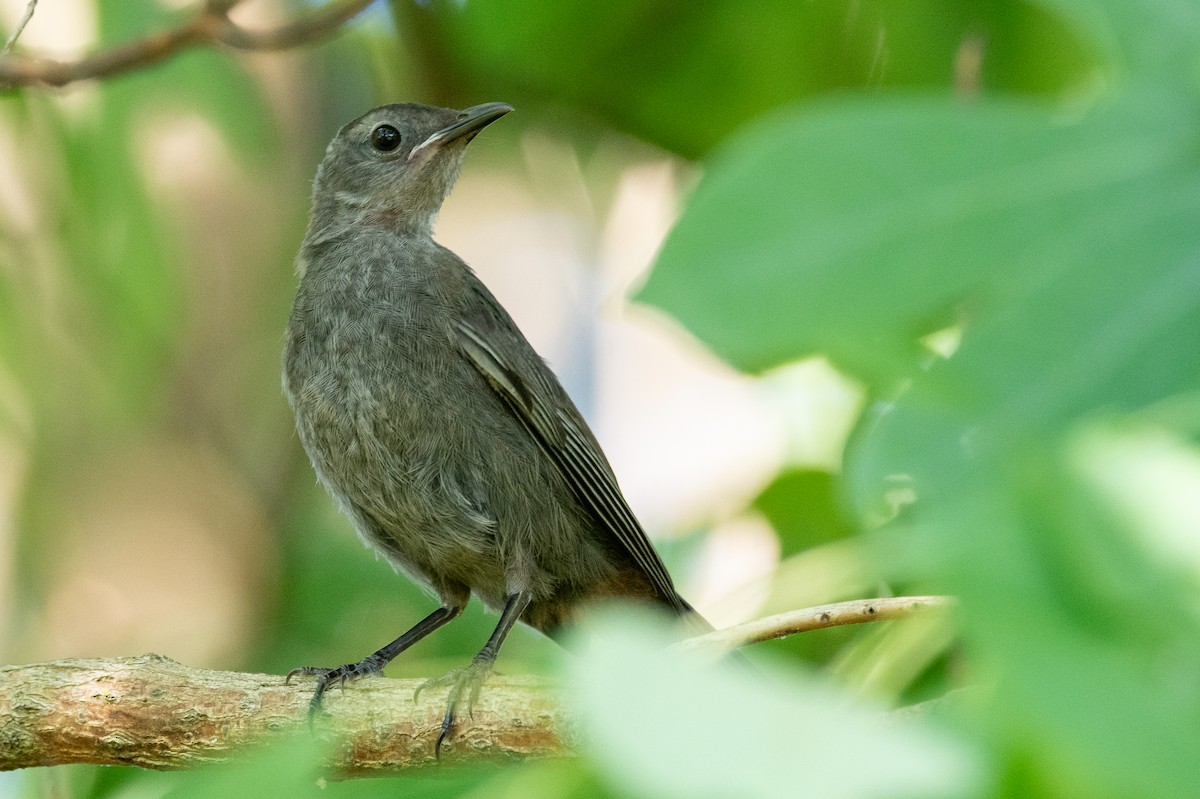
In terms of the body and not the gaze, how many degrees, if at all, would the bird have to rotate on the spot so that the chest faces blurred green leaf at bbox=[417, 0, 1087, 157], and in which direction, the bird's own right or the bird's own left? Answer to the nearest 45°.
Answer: approximately 180°

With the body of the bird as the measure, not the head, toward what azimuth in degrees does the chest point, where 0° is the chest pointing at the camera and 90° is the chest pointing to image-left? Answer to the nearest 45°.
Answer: approximately 45°

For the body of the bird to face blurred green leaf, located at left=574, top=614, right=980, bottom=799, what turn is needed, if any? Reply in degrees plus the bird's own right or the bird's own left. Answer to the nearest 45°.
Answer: approximately 45° to the bird's own left
